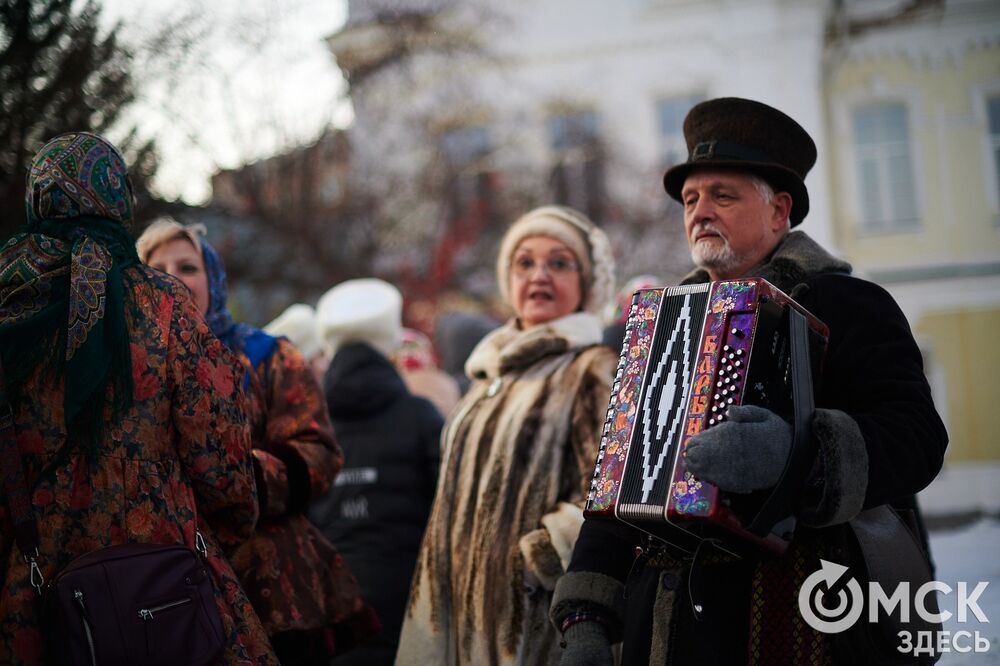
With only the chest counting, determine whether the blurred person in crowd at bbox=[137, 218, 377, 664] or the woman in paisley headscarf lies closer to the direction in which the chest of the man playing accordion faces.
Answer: the woman in paisley headscarf

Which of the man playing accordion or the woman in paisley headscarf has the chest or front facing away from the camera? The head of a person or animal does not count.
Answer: the woman in paisley headscarf

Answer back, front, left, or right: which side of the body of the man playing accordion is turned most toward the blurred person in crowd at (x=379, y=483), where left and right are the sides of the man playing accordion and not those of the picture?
right

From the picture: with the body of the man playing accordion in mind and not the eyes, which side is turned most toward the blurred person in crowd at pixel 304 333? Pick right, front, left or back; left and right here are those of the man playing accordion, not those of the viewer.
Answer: right

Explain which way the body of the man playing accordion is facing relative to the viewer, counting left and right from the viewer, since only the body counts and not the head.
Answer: facing the viewer and to the left of the viewer

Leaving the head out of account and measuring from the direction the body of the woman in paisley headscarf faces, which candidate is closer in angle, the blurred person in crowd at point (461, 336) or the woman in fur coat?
the blurred person in crowd

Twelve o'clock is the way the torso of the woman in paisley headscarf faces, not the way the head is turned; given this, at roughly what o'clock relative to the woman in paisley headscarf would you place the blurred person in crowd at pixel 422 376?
The blurred person in crowd is roughly at 1 o'clock from the woman in paisley headscarf.

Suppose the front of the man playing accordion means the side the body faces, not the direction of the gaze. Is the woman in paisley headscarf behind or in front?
in front

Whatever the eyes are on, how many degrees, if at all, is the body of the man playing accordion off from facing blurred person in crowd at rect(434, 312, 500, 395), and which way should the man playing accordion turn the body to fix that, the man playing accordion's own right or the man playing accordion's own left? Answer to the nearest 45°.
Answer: approximately 135° to the man playing accordion's own right

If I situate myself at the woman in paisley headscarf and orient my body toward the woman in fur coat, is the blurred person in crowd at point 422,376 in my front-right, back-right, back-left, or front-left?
front-left

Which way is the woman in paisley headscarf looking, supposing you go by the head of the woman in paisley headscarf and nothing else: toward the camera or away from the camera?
away from the camera

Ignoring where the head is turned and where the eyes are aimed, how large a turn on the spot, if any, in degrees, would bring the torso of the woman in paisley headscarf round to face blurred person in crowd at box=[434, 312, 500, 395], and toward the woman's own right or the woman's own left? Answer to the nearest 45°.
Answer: approximately 45° to the woman's own right

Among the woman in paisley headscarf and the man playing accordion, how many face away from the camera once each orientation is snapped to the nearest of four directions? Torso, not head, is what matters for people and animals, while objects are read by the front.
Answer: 1

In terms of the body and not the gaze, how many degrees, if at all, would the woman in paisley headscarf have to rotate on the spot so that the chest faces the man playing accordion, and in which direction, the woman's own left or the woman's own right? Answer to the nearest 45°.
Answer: approximately 90° to the woman's own right

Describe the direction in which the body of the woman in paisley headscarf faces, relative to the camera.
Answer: away from the camera
